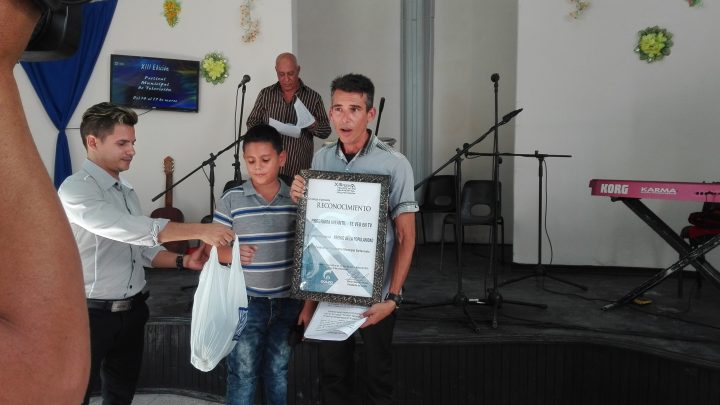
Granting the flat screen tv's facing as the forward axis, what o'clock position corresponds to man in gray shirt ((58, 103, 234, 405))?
The man in gray shirt is roughly at 12 o'clock from the flat screen tv.

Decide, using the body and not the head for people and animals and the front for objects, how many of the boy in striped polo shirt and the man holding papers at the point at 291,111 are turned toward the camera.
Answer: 2

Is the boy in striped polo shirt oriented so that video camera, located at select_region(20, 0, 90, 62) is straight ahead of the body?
yes

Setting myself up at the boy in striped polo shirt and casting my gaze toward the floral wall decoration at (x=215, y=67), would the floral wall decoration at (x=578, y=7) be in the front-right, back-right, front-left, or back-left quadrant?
front-right

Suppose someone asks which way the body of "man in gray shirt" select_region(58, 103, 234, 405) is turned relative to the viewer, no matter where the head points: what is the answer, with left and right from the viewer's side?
facing the viewer and to the right of the viewer

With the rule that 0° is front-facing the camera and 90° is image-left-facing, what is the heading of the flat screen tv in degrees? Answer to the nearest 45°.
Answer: approximately 0°

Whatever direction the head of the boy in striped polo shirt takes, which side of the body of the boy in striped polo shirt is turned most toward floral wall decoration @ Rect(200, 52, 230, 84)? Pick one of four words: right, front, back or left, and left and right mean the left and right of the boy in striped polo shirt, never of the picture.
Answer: back

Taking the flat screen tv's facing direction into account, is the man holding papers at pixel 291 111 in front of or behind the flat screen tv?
in front

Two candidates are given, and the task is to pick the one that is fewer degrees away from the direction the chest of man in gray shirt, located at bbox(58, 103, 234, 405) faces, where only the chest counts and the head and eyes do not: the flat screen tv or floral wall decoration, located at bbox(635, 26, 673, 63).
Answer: the floral wall decoration

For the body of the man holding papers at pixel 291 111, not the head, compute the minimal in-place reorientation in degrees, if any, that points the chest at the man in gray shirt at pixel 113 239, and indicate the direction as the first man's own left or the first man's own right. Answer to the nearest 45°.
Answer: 0° — they already face them

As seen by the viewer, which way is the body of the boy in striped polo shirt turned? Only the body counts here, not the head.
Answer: toward the camera

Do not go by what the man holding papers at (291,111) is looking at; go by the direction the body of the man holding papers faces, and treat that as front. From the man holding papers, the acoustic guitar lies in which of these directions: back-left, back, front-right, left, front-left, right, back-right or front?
back-right

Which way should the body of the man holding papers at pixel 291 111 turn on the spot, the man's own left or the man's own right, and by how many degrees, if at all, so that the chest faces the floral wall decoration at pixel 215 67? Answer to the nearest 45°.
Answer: approximately 135° to the man's own right

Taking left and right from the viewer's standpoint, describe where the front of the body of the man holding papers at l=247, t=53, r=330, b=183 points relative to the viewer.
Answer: facing the viewer
